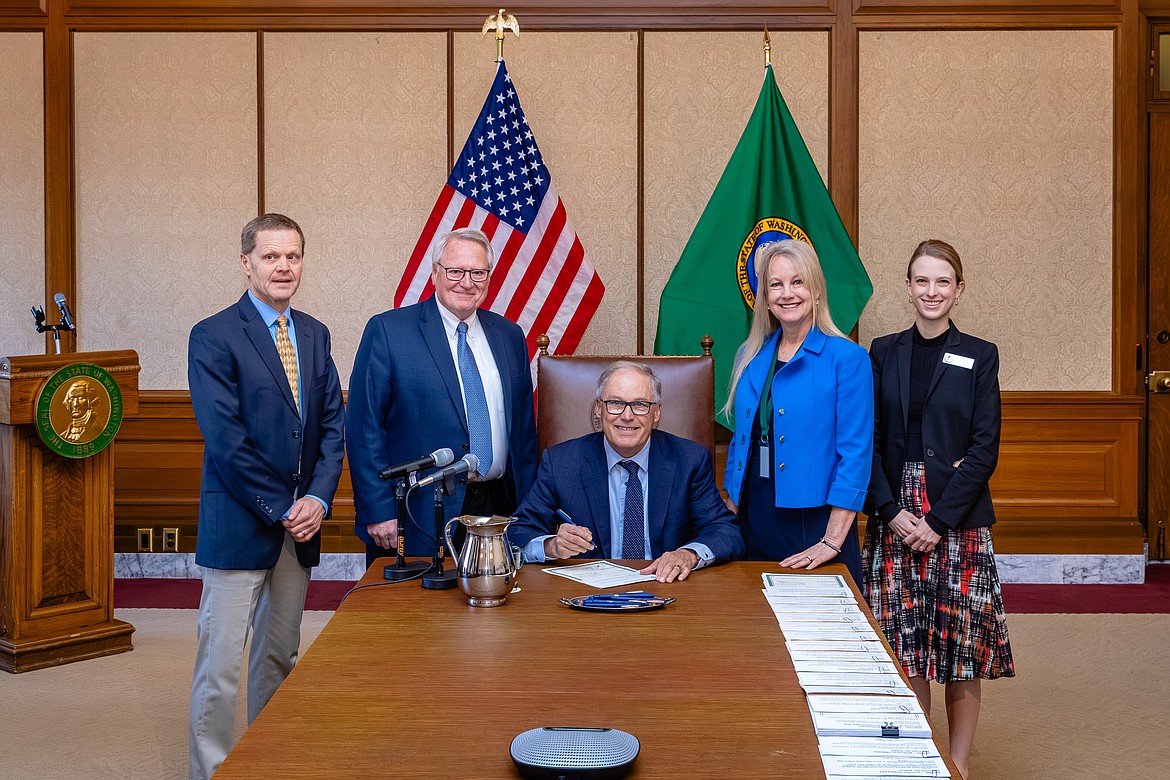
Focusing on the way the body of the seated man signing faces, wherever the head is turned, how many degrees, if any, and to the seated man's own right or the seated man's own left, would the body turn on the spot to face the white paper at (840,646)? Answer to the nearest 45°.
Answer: approximately 45° to the seated man's own left

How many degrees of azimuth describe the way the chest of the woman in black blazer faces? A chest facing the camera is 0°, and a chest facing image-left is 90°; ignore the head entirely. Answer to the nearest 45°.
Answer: approximately 0°

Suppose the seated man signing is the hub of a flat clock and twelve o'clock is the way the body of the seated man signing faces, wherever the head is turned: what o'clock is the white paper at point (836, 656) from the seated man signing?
The white paper is roughly at 11 o'clock from the seated man signing.

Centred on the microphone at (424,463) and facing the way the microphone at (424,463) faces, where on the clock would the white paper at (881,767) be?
The white paper is roughly at 2 o'clock from the microphone.

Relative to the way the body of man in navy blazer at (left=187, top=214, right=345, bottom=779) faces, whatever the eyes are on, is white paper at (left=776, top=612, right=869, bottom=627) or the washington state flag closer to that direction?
the white paper

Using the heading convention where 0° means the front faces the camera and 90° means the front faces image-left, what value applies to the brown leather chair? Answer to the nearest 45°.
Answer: approximately 0°

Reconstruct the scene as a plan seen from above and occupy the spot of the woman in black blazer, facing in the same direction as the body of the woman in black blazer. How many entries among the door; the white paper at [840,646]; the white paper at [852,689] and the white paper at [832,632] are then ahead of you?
3

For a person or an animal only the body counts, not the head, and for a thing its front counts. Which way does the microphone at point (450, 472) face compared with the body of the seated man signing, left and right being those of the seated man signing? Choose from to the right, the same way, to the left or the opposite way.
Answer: to the left

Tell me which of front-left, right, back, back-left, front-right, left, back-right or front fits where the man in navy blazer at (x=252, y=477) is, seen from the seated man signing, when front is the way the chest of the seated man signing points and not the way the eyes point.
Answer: right

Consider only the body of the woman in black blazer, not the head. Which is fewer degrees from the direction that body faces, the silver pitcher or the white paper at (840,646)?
the white paper

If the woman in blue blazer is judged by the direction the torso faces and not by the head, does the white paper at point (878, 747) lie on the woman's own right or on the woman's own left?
on the woman's own left
